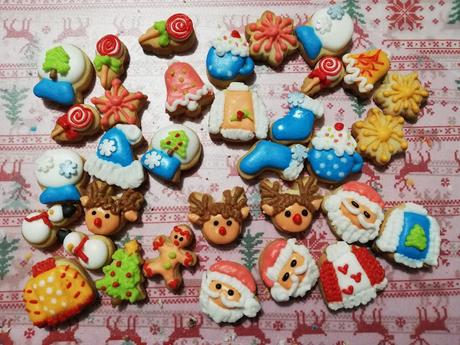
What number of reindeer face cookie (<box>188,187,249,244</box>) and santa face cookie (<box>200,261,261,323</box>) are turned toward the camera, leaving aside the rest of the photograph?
2

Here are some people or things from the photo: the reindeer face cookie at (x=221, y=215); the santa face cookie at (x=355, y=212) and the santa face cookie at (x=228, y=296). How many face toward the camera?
3

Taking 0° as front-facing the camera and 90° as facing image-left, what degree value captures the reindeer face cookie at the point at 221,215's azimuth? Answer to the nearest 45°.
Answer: approximately 0°
